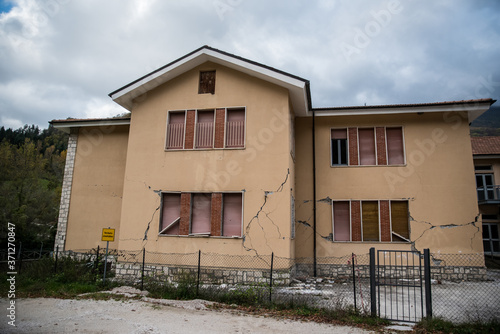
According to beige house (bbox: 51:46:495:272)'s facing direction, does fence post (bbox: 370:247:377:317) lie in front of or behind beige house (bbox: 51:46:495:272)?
in front

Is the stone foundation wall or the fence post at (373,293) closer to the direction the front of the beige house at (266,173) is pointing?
the fence post

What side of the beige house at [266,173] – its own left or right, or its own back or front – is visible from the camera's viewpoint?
front
